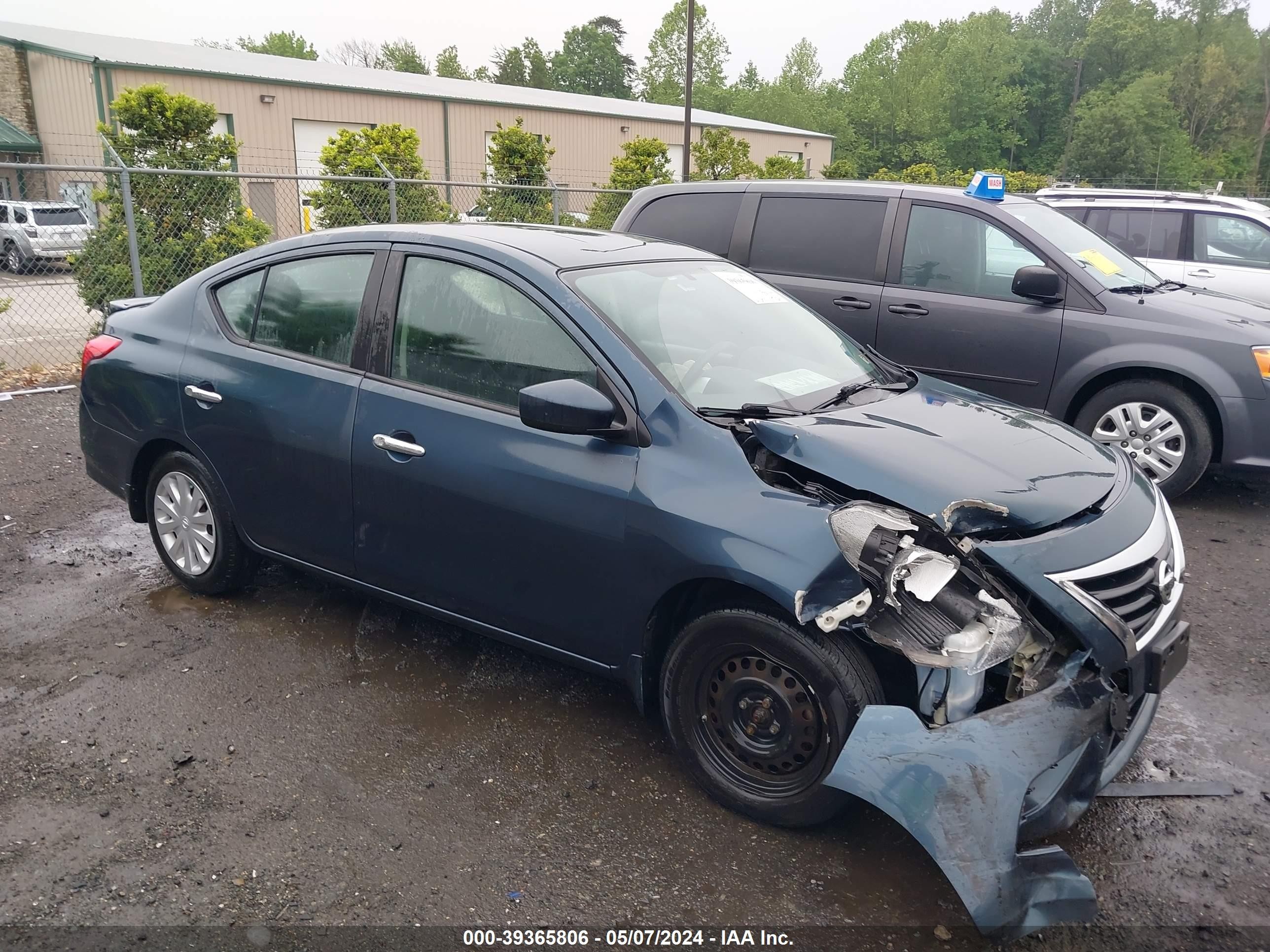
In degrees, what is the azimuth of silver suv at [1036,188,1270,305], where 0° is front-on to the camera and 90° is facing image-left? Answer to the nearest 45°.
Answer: approximately 270°

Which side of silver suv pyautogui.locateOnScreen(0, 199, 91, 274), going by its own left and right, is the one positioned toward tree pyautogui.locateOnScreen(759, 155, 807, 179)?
right

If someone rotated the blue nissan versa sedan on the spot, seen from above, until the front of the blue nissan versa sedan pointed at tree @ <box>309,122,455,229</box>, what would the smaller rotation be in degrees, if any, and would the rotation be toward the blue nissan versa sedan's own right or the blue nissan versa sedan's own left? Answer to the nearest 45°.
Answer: approximately 135° to the blue nissan versa sedan's own left

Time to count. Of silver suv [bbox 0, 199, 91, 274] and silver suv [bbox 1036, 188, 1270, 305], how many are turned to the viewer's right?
1

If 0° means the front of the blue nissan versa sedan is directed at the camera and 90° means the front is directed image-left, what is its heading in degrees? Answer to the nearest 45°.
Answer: approximately 315°

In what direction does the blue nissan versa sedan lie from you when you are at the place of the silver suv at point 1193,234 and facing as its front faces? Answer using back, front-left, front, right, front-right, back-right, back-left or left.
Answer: right

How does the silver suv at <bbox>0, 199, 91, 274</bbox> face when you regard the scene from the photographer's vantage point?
facing away from the viewer and to the left of the viewer

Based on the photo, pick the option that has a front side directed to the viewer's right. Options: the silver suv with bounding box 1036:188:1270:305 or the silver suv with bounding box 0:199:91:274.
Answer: the silver suv with bounding box 1036:188:1270:305

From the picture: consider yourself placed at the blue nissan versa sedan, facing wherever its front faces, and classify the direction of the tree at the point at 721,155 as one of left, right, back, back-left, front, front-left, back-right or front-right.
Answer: back-left
